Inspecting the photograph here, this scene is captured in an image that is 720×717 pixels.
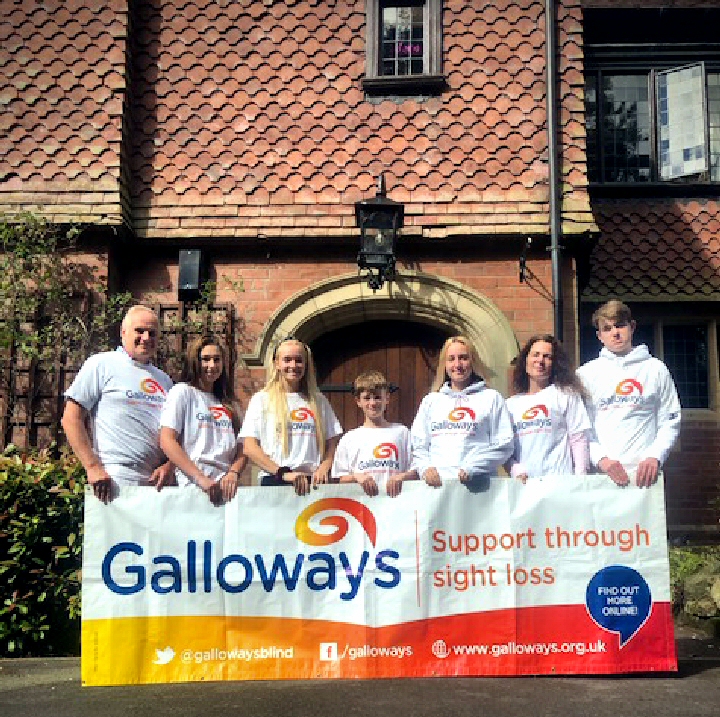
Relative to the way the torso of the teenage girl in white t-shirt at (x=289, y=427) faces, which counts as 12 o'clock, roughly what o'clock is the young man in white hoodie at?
The young man in white hoodie is roughly at 9 o'clock from the teenage girl in white t-shirt.

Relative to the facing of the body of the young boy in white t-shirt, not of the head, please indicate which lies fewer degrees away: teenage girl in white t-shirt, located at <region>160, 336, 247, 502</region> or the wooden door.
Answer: the teenage girl in white t-shirt

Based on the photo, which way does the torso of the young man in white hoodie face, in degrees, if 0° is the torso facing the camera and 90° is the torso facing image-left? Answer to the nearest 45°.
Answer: approximately 0°

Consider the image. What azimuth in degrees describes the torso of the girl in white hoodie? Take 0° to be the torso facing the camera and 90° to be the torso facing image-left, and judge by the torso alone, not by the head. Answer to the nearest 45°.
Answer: approximately 0°
